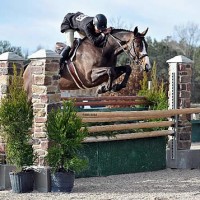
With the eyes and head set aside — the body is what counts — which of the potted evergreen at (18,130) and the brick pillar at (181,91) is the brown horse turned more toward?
the brick pillar

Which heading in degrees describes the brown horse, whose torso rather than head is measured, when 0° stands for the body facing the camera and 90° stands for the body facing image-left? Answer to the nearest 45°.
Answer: approximately 315°

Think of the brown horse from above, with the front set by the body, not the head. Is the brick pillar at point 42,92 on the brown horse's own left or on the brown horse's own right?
on the brown horse's own right

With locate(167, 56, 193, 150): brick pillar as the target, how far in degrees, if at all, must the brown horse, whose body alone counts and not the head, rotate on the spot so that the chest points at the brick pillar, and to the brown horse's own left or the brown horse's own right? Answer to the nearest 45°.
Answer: approximately 45° to the brown horse's own left

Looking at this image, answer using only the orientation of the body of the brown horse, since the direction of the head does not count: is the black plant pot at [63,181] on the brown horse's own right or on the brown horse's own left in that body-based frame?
on the brown horse's own right
